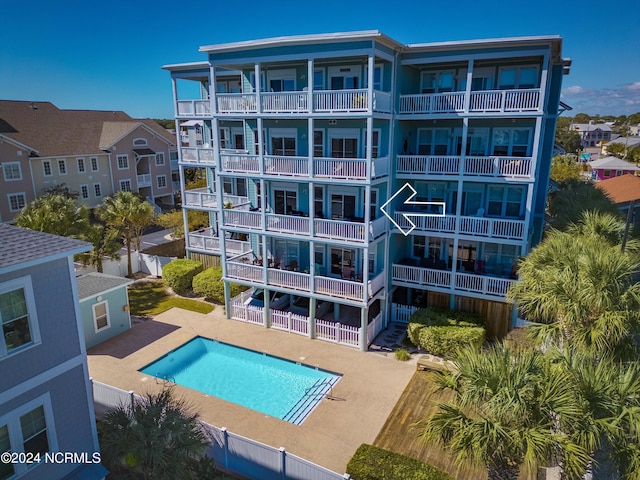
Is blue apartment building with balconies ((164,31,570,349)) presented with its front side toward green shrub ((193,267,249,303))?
no

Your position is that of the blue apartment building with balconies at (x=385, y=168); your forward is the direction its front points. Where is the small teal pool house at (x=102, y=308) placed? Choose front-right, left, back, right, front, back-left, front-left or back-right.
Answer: right

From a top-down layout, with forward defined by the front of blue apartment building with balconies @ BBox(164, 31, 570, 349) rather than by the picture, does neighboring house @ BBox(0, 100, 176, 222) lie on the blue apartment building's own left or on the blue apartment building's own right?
on the blue apartment building's own right

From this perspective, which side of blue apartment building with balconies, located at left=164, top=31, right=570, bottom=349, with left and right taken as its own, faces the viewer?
front

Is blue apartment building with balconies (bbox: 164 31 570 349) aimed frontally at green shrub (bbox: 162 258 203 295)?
no

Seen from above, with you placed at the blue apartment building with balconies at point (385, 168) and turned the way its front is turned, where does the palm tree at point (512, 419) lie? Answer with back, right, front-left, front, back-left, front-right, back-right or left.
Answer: front

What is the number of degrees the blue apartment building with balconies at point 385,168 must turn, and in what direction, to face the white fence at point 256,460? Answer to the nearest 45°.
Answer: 0° — it already faces it

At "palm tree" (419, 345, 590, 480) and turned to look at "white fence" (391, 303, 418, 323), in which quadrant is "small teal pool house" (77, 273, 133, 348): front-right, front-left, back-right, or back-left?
front-left

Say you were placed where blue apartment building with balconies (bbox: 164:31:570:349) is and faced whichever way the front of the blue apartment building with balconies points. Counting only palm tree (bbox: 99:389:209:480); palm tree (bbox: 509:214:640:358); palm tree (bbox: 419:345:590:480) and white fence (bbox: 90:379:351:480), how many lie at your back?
0

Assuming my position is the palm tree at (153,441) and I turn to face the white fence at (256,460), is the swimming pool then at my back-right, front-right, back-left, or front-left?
front-left

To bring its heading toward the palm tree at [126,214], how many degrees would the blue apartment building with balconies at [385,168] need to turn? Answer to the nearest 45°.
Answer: approximately 90° to its right
